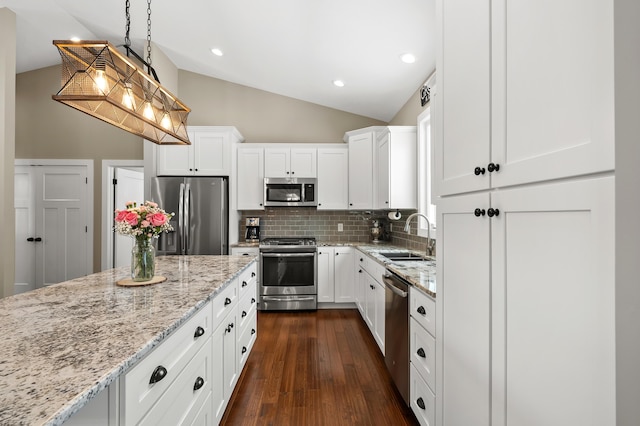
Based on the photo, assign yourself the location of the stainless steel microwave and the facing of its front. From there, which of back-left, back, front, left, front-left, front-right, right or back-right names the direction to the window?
front-left

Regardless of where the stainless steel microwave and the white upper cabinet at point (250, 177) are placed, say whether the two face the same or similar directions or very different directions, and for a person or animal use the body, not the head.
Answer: same or similar directions

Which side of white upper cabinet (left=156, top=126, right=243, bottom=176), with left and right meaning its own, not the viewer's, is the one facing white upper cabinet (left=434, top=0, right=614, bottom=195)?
front

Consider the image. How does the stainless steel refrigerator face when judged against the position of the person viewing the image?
facing the viewer

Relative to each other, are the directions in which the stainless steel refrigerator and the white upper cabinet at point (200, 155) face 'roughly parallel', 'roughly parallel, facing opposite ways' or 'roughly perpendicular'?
roughly parallel

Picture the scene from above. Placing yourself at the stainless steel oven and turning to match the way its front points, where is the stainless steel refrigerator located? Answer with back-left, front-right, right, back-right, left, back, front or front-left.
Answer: right

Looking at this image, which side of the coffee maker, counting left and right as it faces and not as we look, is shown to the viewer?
front

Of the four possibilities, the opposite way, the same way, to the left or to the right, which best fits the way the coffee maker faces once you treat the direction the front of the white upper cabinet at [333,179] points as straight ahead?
the same way

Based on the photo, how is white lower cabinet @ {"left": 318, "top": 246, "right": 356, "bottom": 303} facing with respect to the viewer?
toward the camera

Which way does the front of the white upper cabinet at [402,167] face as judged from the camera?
facing to the left of the viewer

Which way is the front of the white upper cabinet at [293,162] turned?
toward the camera

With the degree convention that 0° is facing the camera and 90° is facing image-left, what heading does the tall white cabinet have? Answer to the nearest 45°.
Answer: approximately 45°

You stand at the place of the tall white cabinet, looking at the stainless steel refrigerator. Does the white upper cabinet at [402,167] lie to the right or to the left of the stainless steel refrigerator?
right

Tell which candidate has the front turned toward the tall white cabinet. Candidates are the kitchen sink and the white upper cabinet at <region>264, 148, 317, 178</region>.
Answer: the white upper cabinet

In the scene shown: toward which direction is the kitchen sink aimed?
to the viewer's left

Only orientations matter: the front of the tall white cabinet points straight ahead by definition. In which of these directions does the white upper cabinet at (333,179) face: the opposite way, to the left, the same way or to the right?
to the left

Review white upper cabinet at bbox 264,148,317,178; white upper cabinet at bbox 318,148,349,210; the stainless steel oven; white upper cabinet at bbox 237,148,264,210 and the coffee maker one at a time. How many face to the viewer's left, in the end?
0
